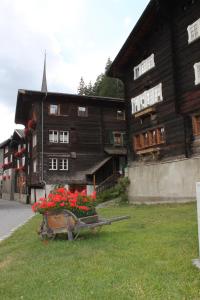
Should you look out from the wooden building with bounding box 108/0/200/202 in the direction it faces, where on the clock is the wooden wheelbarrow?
The wooden wheelbarrow is roughly at 11 o'clock from the wooden building.

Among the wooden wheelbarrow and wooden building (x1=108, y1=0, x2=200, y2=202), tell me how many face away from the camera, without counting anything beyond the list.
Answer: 0

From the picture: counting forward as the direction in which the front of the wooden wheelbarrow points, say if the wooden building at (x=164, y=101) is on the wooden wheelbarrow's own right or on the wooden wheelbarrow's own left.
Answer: on the wooden wheelbarrow's own right

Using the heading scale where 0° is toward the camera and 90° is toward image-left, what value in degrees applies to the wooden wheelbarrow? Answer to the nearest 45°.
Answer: approximately 90°

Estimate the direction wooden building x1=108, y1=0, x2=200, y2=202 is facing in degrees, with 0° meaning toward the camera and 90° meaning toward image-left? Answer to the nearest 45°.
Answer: approximately 45°
